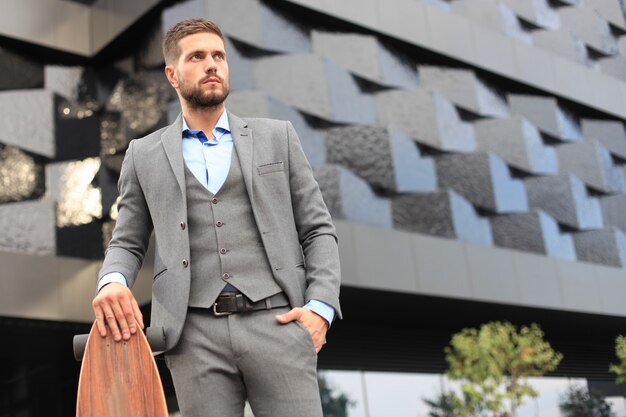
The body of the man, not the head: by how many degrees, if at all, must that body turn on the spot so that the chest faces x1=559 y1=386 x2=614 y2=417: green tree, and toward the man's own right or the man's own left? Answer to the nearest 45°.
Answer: approximately 135° to the man's own left

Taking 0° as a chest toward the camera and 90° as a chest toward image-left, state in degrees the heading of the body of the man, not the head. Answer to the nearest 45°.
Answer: approximately 0°

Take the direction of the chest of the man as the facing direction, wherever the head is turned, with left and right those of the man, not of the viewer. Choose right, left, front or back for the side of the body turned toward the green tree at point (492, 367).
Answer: back
